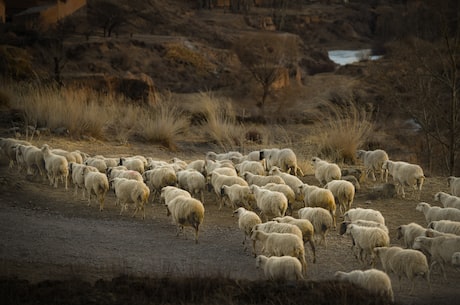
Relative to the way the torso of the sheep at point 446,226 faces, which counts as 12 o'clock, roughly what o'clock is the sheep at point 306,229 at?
the sheep at point 306,229 is roughly at 11 o'clock from the sheep at point 446,226.

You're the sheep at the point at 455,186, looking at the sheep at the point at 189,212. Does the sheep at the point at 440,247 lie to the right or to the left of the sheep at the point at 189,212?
left

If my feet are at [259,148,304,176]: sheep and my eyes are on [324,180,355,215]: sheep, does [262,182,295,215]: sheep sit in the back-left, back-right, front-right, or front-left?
front-right

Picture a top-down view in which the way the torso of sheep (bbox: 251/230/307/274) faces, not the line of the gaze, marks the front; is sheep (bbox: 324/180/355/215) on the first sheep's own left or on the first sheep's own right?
on the first sheep's own right

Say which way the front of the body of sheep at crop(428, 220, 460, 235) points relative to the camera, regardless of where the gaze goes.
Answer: to the viewer's left

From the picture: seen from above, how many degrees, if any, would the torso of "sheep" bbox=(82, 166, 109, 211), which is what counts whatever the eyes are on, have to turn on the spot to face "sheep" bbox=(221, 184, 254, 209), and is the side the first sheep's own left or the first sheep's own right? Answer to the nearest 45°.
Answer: approximately 135° to the first sheep's own right

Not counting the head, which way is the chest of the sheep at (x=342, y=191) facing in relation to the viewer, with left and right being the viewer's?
facing away from the viewer and to the left of the viewer

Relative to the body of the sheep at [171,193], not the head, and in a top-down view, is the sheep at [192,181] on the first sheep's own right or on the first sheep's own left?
on the first sheep's own right
